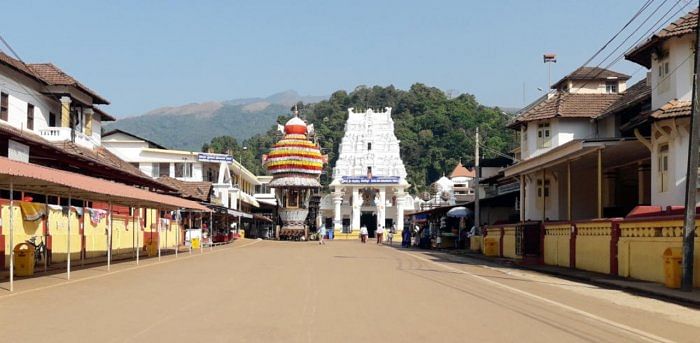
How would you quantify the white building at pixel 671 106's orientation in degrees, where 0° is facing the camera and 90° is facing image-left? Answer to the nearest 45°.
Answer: approximately 45°

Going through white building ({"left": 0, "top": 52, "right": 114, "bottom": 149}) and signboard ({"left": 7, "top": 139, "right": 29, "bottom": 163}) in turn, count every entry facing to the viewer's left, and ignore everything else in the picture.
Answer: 0

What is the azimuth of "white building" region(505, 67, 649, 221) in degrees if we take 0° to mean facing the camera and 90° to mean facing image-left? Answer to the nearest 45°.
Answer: approximately 45°

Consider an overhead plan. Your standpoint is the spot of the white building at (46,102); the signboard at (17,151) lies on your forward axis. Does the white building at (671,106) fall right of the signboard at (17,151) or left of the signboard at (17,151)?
left

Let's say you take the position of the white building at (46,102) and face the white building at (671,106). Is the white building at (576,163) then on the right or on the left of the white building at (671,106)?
left

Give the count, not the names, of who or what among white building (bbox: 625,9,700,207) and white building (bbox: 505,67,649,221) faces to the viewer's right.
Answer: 0

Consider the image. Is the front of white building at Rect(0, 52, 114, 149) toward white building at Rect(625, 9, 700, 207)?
yes

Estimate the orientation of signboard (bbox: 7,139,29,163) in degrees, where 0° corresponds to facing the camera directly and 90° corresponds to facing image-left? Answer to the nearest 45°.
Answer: approximately 315°

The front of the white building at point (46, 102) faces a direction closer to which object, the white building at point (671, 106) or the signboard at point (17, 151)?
the white building

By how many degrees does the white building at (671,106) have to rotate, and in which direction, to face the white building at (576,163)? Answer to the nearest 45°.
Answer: approximately 135° to its right
